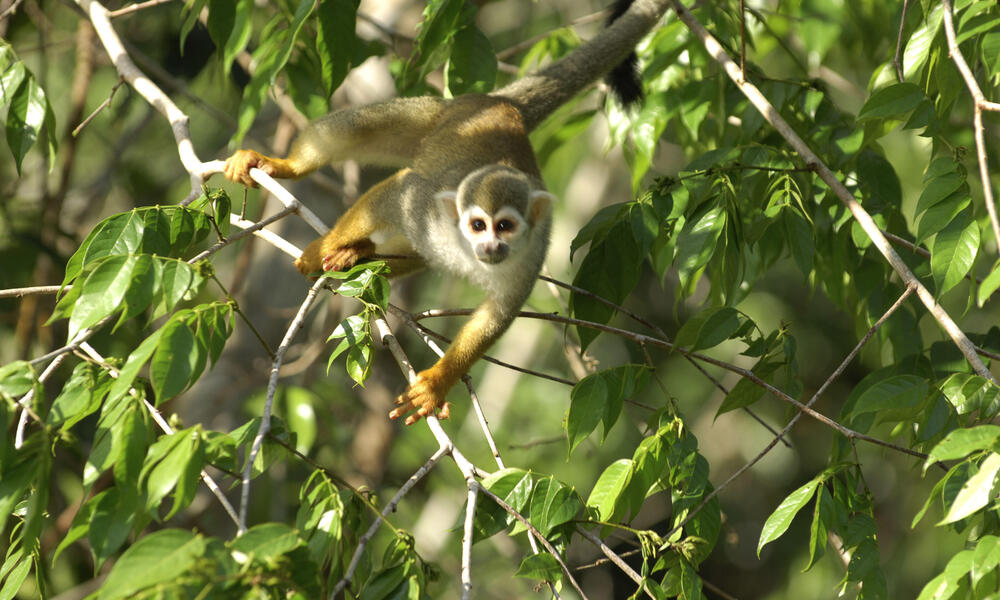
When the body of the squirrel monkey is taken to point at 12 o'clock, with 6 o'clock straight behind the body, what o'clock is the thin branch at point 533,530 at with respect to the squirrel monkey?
The thin branch is roughly at 12 o'clock from the squirrel monkey.

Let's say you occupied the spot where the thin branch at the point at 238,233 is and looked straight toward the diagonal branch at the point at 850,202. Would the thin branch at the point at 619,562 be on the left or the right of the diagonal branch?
right

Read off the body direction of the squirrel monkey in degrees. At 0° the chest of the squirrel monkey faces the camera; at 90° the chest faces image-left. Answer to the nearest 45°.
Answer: approximately 0°

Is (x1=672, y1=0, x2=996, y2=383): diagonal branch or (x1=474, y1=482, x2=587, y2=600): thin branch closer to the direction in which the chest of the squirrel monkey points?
the thin branch

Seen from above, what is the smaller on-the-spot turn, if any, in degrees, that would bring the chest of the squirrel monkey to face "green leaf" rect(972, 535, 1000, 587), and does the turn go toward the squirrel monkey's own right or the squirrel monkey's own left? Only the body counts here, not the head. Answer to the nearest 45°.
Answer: approximately 90° to the squirrel monkey's own left

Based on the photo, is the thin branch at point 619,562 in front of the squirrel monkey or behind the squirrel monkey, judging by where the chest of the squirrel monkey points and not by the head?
in front

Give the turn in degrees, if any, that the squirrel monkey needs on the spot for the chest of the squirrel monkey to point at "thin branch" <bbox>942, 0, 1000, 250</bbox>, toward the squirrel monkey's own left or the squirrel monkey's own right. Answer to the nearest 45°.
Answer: approximately 45° to the squirrel monkey's own left

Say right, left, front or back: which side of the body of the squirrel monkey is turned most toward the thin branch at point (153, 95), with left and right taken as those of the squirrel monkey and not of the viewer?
right
